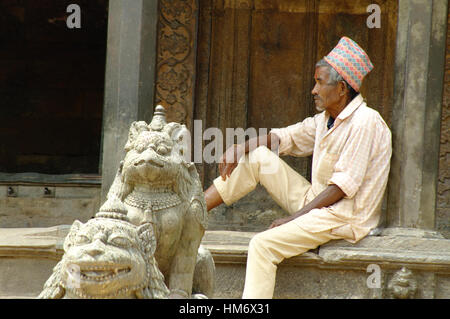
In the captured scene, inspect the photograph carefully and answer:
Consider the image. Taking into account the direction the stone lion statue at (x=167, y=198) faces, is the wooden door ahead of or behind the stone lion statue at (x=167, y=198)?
behind

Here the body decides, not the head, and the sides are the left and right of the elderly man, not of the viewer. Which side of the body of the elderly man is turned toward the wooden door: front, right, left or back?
right

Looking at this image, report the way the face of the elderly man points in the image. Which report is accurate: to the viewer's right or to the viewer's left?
to the viewer's left

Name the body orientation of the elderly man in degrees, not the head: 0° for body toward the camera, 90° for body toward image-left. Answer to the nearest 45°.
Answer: approximately 90°

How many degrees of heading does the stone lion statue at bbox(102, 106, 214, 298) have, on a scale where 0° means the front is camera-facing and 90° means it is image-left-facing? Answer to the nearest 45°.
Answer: approximately 45°

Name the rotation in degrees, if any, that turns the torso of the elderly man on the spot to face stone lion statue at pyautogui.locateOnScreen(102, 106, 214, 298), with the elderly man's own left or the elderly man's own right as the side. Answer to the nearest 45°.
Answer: approximately 45° to the elderly man's own left

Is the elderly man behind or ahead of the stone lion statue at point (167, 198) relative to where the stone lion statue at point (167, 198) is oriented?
behind
